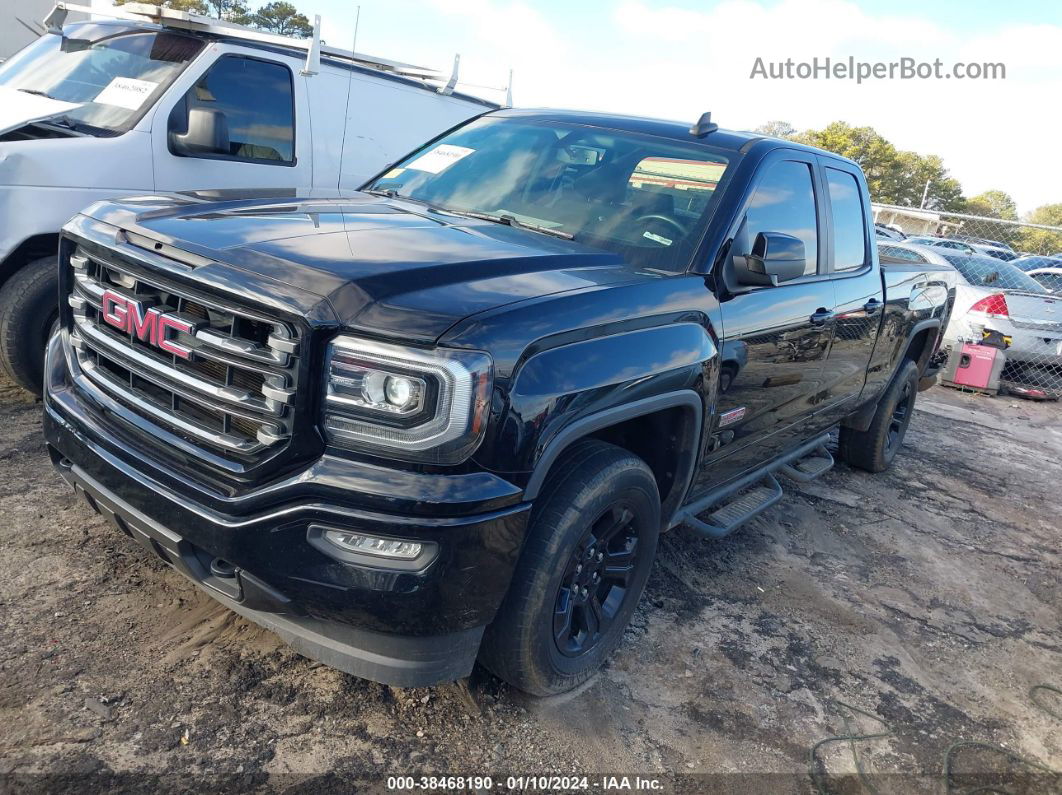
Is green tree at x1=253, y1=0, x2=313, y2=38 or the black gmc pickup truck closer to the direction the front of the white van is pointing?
the black gmc pickup truck

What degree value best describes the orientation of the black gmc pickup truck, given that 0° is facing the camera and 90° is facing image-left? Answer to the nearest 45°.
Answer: approximately 45°

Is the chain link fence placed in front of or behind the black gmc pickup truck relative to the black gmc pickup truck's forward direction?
behind

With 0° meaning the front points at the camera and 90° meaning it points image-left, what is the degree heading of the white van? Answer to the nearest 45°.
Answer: approximately 45°

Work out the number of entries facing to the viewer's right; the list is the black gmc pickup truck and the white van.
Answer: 0

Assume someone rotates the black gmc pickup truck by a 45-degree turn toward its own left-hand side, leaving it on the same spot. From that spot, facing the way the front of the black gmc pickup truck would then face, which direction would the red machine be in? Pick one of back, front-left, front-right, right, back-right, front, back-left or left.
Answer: back-left

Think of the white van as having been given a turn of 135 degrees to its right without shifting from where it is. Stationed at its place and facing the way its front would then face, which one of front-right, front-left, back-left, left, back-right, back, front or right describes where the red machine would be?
right

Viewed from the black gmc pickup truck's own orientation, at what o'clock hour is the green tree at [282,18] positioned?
The green tree is roughly at 4 o'clock from the black gmc pickup truck.

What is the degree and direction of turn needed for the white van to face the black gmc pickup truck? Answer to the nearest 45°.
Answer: approximately 45° to its left

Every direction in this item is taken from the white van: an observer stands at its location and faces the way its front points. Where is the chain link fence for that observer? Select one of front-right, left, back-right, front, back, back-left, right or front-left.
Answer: back-left

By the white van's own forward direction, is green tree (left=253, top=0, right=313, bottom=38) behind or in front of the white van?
behind

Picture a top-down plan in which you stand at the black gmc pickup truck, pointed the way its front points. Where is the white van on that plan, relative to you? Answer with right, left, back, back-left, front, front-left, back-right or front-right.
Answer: right
